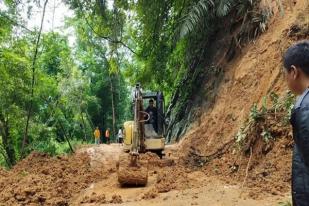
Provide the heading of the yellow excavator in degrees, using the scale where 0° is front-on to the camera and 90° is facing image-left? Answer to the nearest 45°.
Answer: approximately 0°

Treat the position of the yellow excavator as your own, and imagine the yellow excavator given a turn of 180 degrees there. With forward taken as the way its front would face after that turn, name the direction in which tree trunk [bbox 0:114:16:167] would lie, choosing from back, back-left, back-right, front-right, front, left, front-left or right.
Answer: front-left
